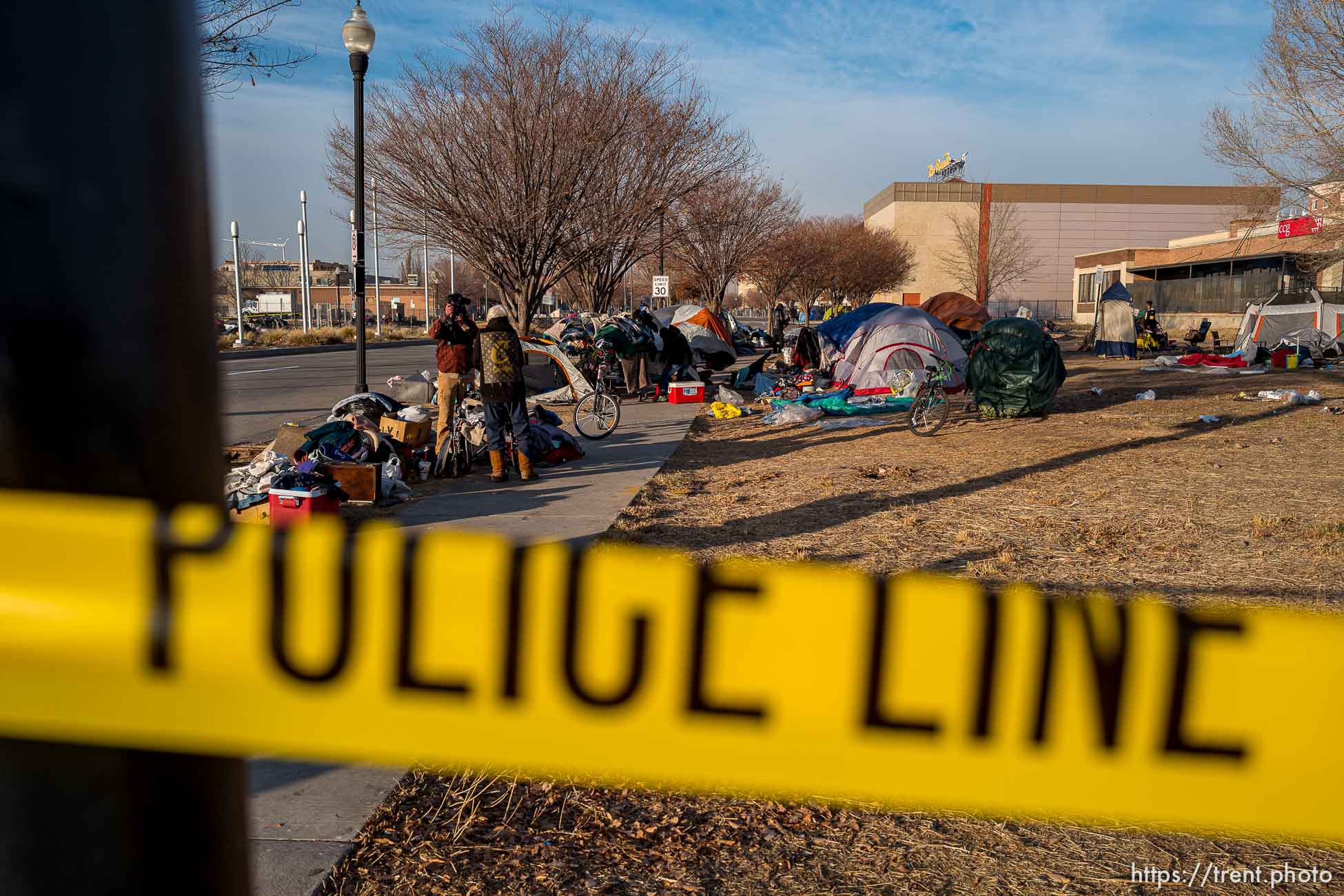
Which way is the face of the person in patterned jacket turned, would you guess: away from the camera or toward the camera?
away from the camera

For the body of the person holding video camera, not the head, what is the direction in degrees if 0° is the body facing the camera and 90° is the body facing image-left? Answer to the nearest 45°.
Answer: approximately 0°

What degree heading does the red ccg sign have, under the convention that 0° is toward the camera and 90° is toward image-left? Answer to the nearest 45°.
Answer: approximately 0°

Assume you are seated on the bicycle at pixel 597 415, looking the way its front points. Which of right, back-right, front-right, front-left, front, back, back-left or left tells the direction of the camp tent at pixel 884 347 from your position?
back

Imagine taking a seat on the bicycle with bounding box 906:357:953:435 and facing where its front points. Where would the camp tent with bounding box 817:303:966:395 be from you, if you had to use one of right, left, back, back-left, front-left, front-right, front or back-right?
back-right

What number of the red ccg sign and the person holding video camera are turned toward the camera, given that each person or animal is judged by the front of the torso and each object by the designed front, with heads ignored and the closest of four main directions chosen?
2

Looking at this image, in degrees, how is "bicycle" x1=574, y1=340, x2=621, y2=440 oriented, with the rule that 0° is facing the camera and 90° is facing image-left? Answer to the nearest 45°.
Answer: approximately 45°
